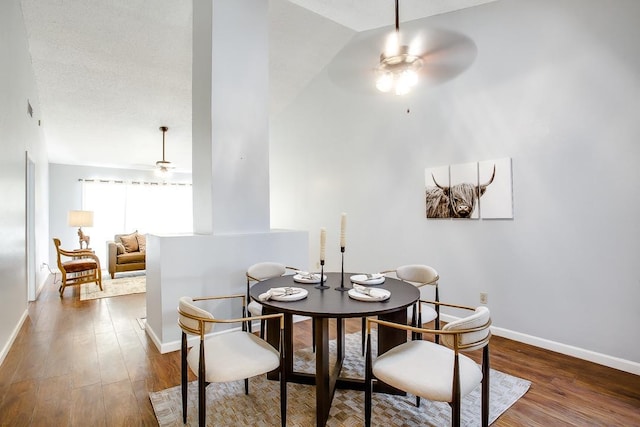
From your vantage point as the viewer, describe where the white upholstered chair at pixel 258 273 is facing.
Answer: facing the viewer and to the right of the viewer

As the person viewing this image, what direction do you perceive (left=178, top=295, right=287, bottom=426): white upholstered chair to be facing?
facing away from the viewer and to the right of the viewer

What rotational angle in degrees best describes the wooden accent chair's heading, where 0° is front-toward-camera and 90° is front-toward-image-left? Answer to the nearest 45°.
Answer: approximately 270°

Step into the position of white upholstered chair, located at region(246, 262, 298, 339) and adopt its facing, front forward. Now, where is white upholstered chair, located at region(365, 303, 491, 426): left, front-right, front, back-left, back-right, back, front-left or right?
front

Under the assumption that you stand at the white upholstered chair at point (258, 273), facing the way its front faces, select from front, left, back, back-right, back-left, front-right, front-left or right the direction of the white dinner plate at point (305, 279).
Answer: front

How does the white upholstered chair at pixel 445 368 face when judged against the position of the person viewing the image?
facing away from the viewer and to the left of the viewer

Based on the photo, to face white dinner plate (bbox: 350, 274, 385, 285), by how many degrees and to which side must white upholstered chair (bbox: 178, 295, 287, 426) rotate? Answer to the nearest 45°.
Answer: approximately 45° to its right

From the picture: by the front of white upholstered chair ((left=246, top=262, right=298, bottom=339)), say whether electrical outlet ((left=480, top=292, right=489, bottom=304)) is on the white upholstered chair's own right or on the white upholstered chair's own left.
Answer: on the white upholstered chair's own left

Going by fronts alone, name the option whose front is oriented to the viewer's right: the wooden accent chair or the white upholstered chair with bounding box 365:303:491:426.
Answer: the wooden accent chair

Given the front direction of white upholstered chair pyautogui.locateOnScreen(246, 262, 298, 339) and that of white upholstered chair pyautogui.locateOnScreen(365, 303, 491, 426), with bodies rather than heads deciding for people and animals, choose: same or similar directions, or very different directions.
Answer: very different directions

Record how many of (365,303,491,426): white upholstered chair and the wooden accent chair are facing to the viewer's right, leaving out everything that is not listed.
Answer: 1
